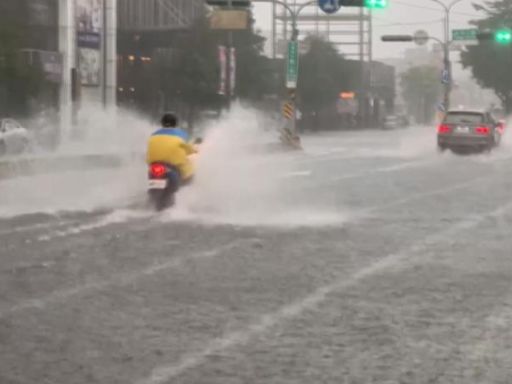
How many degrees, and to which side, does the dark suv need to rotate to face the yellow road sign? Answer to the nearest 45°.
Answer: approximately 45° to its left

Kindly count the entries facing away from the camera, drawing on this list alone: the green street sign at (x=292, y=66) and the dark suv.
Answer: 1

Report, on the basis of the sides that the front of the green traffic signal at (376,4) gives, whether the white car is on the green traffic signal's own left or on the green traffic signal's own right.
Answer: on the green traffic signal's own right

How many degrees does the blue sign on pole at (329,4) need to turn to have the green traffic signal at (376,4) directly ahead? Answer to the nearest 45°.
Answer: approximately 45° to its left

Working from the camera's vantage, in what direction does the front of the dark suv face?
facing away from the viewer

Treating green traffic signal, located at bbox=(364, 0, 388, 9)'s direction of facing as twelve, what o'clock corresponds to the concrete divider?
The concrete divider is roughly at 2 o'clock from the green traffic signal.

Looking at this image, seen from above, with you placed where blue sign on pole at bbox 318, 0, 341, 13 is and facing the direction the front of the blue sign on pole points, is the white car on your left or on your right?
on your right

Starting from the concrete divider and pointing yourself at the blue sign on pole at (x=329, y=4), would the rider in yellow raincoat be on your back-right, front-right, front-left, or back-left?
back-right
